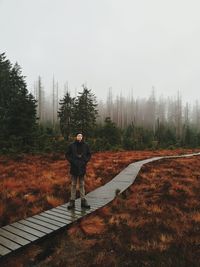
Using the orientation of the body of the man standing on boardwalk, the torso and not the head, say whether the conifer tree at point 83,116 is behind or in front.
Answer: behind

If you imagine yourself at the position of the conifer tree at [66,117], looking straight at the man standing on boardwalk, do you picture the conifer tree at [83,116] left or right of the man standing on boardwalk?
left

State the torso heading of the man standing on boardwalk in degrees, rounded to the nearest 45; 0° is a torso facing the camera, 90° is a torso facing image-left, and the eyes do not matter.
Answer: approximately 0°

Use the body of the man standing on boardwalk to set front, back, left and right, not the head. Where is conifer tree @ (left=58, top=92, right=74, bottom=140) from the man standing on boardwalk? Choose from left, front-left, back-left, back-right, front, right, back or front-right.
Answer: back
